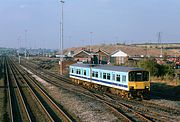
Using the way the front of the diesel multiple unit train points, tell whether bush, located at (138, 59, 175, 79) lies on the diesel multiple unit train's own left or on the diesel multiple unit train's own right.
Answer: on the diesel multiple unit train's own left

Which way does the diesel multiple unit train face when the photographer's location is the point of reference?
facing the viewer and to the right of the viewer
